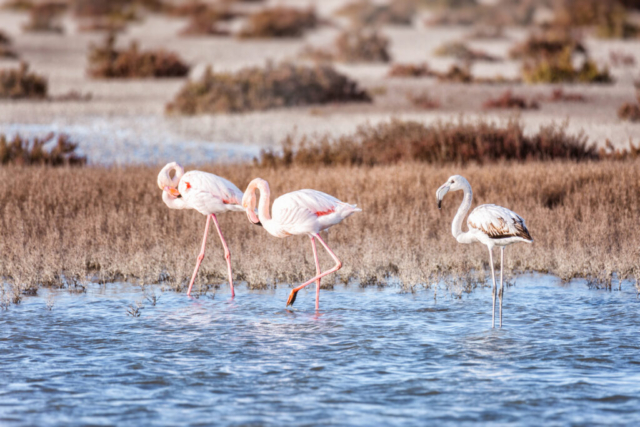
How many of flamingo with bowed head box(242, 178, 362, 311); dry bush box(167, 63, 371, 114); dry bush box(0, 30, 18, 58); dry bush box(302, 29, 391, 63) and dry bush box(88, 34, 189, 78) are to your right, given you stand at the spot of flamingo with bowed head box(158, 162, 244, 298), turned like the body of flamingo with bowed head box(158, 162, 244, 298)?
4

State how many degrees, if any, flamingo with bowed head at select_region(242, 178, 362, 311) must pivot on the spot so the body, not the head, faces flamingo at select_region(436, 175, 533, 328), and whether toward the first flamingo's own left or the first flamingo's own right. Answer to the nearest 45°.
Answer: approximately 135° to the first flamingo's own left

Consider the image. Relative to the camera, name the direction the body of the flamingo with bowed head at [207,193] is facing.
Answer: to the viewer's left

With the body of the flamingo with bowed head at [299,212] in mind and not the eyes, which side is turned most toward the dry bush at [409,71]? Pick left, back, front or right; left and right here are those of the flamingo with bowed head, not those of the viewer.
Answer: right

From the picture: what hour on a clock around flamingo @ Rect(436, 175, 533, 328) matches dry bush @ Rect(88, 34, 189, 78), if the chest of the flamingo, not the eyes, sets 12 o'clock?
The dry bush is roughly at 2 o'clock from the flamingo.

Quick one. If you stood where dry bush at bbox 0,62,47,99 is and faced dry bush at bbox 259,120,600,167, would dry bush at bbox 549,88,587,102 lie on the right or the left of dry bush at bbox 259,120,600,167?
left

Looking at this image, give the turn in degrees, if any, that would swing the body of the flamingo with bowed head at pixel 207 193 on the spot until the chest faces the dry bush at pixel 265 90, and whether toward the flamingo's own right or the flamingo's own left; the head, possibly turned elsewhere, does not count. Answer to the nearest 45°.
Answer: approximately 90° to the flamingo's own right

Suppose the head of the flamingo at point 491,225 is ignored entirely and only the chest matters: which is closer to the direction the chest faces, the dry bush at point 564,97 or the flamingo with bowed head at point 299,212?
the flamingo with bowed head

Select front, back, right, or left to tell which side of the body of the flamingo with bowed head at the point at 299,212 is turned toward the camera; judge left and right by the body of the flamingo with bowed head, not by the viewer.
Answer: left

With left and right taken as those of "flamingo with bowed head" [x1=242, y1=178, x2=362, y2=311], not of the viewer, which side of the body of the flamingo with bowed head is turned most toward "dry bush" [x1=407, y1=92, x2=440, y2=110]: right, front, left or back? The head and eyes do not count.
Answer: right

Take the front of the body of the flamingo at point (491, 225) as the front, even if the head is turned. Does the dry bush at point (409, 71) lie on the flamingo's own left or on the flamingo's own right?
on the flamingo's own right

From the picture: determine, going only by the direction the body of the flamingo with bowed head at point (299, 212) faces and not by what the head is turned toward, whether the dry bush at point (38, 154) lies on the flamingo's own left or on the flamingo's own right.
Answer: on the flamingo's own right

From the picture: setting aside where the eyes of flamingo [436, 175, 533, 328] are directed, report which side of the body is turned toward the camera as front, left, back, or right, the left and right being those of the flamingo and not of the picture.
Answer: left

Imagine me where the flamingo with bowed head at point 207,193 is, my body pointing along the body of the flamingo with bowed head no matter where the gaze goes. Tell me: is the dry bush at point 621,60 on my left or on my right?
on my right

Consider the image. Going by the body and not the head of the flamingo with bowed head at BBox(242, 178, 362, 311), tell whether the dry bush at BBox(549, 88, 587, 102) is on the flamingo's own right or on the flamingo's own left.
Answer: on the flamingo's own right

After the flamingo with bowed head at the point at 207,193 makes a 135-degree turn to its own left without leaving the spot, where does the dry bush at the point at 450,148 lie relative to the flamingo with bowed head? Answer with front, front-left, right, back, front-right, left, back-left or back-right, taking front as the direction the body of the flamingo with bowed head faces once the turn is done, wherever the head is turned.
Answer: left

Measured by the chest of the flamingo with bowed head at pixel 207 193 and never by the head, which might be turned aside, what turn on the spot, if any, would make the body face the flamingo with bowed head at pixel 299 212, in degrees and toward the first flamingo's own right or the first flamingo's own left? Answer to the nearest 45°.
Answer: approximately 135° to the first flamingo's own left

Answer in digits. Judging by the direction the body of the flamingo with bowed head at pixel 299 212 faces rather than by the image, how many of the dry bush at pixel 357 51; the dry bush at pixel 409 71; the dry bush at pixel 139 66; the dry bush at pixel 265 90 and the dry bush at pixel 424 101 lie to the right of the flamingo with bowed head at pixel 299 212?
5
